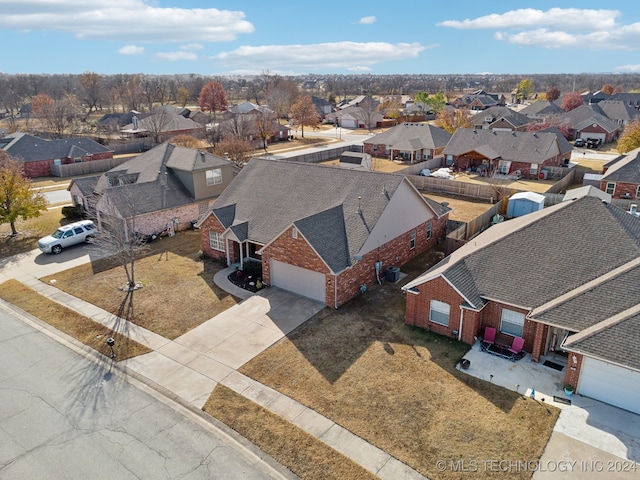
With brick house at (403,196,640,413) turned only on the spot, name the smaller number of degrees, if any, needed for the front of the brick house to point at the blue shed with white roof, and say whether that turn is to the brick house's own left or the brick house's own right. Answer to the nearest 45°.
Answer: approximately 135° to the brick house's own right

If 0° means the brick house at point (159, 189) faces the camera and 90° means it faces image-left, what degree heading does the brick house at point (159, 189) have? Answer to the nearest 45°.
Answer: approximately 45°

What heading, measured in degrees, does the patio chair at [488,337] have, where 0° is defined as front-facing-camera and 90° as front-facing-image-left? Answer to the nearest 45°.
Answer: approximately 45°

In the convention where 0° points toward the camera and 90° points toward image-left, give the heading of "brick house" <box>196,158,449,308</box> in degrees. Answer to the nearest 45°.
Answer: approximately 45°

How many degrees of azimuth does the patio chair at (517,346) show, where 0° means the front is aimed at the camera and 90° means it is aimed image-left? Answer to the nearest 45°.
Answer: approximately 45°

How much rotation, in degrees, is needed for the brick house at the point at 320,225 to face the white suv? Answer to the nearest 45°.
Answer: approximately 45° to its right

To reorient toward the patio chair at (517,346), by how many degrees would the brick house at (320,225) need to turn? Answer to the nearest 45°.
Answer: approximately 90° to its left

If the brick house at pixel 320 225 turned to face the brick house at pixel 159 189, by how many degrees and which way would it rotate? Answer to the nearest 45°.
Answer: approximately 90° to its right
